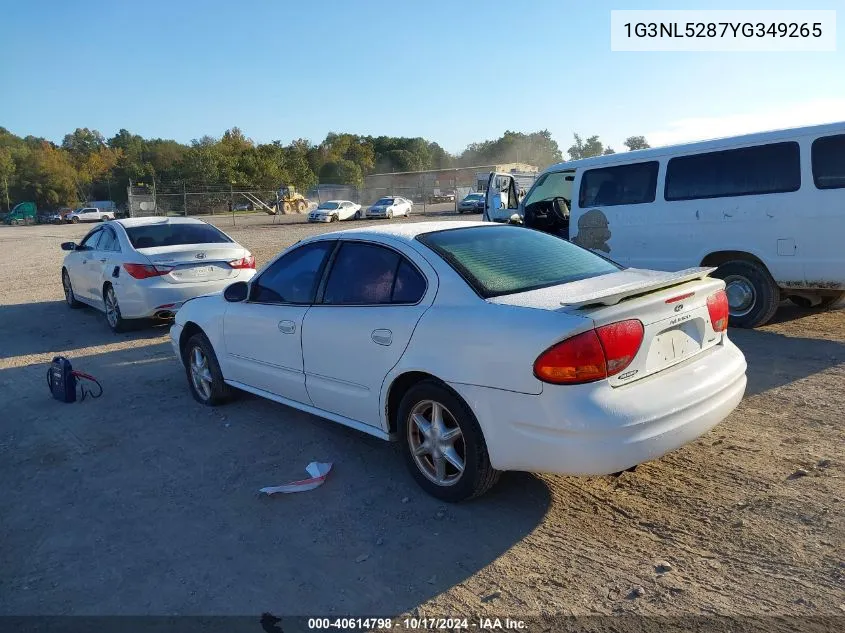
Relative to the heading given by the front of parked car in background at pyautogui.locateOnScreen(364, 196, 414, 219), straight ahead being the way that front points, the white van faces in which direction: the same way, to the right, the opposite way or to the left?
to the right

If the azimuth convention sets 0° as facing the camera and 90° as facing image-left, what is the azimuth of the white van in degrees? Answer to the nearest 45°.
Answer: approximately 135°

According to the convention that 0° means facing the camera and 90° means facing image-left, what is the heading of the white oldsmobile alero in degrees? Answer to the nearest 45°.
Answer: approximately 135°

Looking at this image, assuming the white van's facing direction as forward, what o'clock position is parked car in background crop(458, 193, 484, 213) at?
The parked car in background is roughly at 1 o'clock from the white van.

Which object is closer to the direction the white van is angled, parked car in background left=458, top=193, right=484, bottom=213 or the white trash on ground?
the parked car in background

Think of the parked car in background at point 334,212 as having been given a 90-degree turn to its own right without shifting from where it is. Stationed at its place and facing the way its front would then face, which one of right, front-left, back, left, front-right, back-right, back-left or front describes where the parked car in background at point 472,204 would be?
back-right
